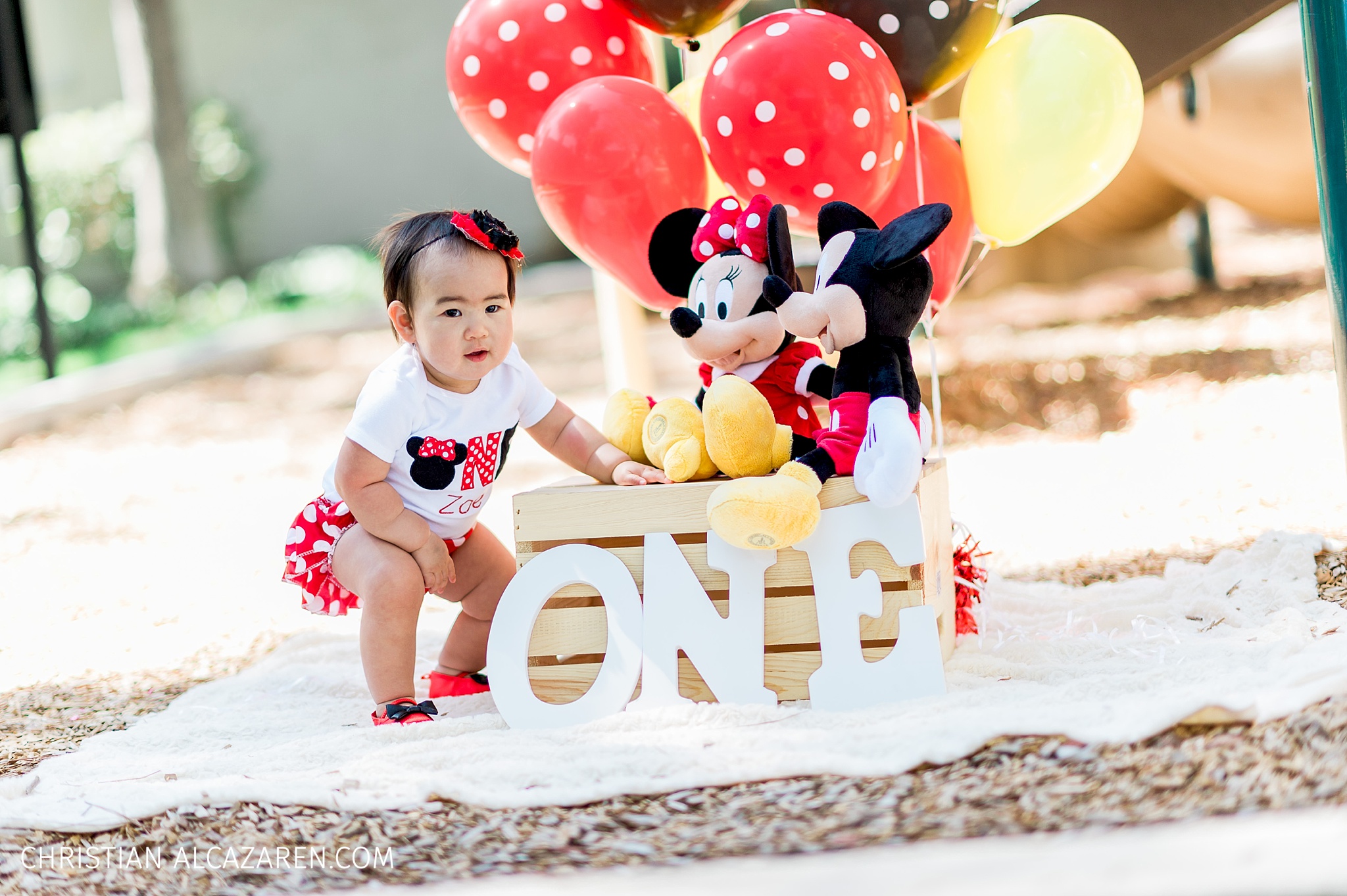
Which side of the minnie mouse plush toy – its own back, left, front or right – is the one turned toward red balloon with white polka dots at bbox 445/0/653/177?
right

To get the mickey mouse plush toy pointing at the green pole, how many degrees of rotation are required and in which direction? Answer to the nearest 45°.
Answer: approximately 135° to its right

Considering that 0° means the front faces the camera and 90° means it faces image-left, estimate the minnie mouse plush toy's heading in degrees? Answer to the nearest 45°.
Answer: approximately 45°

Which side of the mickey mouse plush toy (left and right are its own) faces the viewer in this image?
left

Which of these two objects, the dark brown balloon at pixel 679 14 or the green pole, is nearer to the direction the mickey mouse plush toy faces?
the dark brown balloon

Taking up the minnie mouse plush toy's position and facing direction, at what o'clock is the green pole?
The green pole is roughly at 7 o'clock from the minnie mouse plush toy.

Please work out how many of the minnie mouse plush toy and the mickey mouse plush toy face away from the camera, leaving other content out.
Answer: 0
